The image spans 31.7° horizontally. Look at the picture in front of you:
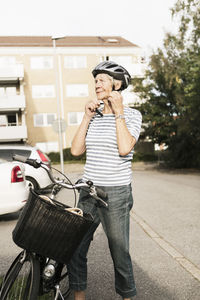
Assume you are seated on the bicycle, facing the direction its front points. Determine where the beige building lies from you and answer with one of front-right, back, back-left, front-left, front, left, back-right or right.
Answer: back-right

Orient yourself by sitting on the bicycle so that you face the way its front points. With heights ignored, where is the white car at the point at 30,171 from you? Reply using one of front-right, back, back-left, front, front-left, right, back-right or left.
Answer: back-right

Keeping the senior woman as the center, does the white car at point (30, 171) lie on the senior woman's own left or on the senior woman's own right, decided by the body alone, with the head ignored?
on the senior woman's own right

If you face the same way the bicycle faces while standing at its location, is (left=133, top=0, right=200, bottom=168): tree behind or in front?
behind

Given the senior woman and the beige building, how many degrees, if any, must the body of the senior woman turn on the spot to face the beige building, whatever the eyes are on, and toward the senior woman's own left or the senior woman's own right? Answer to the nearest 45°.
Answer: approximately 135° to the senior woman's own right

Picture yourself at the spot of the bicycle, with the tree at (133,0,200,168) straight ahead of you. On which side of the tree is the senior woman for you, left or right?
right

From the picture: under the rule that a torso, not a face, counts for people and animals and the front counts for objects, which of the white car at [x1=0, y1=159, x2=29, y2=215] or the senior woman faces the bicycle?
the senior woman
